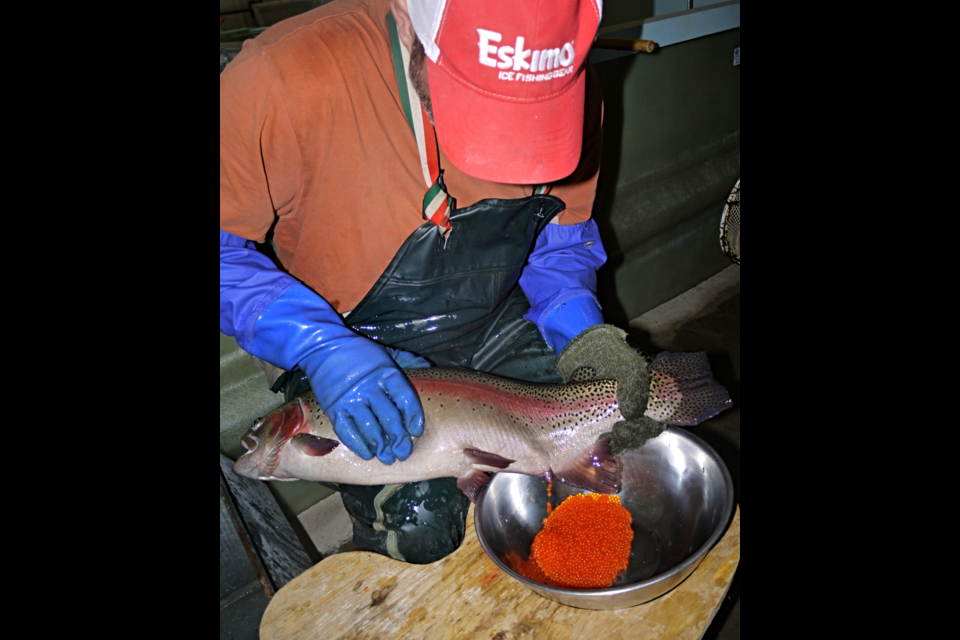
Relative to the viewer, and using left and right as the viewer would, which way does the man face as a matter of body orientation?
facing the viewer and to the right of the viewer

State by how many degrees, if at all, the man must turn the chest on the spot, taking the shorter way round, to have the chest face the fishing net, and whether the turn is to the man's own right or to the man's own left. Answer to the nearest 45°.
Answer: approximately 90° to the man's own left

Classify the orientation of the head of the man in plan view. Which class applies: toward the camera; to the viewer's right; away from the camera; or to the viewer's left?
toward the camera

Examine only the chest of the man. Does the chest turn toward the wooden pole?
no
